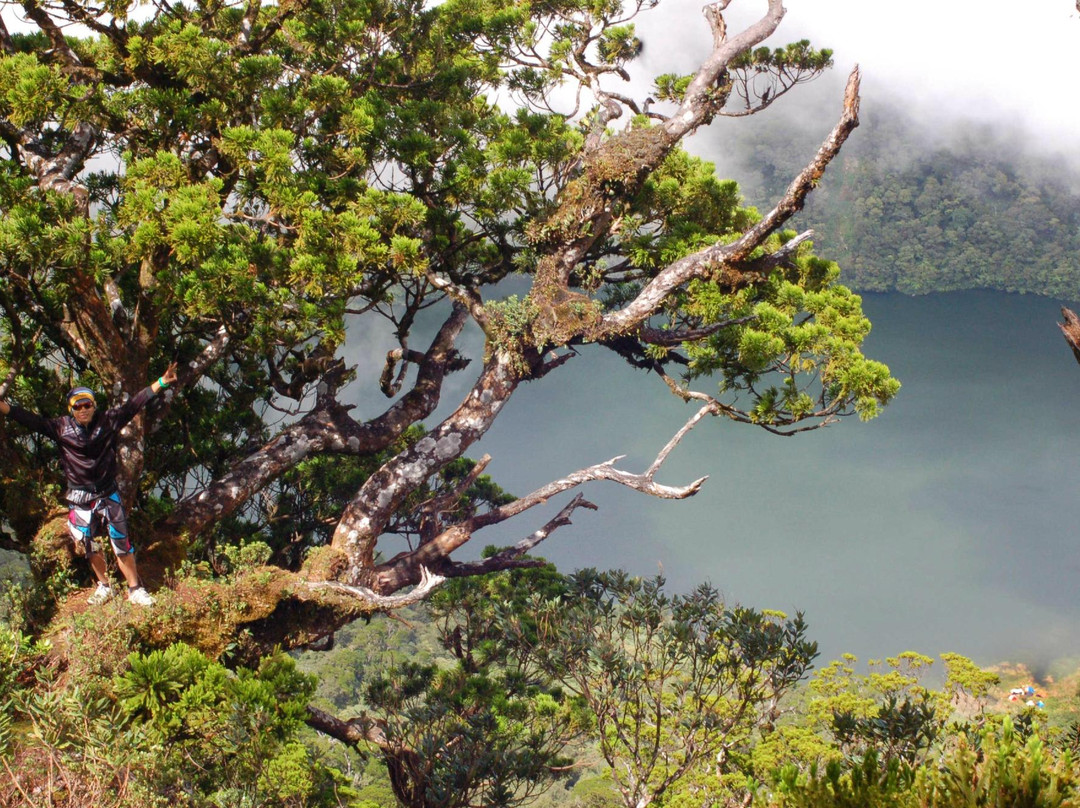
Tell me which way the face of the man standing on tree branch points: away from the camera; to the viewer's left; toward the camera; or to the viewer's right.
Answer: toward the camera

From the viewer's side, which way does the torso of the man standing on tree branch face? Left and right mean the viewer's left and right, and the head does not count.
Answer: facing the viewer
